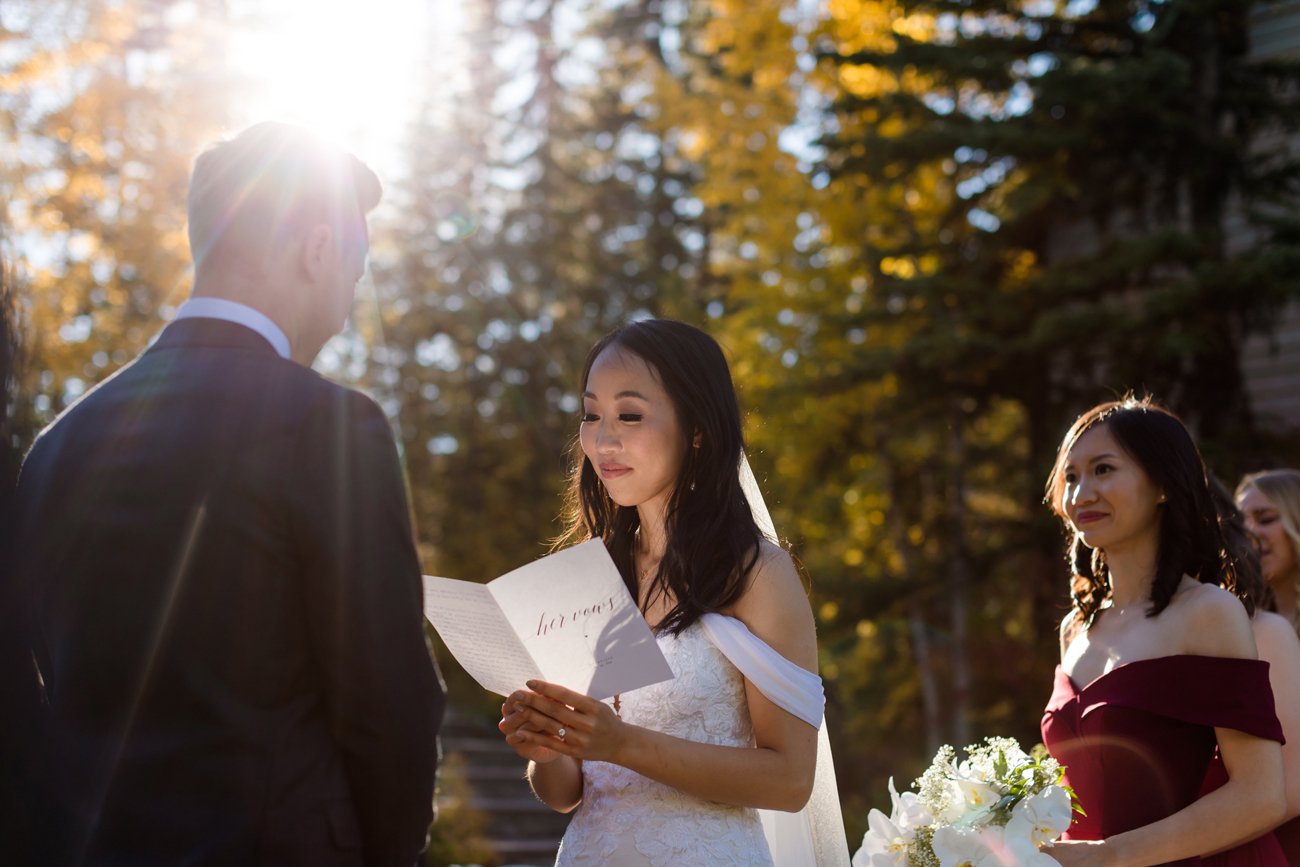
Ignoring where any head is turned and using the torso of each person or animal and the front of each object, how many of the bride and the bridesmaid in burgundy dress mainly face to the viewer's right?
0

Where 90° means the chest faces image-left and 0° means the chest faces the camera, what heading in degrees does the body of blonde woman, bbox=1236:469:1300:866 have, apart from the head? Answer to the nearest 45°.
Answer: approximately 45°

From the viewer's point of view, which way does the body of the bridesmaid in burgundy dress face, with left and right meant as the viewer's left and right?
facing the viewer and to the left of the viewer

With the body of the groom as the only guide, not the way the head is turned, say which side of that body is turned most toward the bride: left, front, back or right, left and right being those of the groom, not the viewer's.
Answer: front

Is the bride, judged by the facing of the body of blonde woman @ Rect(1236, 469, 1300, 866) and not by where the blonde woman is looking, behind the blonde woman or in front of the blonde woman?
in front

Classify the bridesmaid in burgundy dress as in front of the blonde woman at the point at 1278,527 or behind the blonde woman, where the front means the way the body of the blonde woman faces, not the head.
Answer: in front

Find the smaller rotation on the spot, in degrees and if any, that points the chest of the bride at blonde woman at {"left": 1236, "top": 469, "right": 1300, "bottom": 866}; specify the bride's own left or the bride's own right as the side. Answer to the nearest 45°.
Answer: approximately 180°

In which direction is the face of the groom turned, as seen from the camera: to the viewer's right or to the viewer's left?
to the viewer's right

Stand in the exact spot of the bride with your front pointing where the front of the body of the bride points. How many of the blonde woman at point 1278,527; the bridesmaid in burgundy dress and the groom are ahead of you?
1

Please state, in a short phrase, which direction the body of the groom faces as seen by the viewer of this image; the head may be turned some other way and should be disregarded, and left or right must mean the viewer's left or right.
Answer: facing away from the viewer and to the right of the viewer

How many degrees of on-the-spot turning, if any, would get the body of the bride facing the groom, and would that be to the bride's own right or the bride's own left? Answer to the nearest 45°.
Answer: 0° — they already face them

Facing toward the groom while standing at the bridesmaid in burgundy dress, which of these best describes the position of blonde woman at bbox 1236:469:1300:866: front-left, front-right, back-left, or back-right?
back-right
